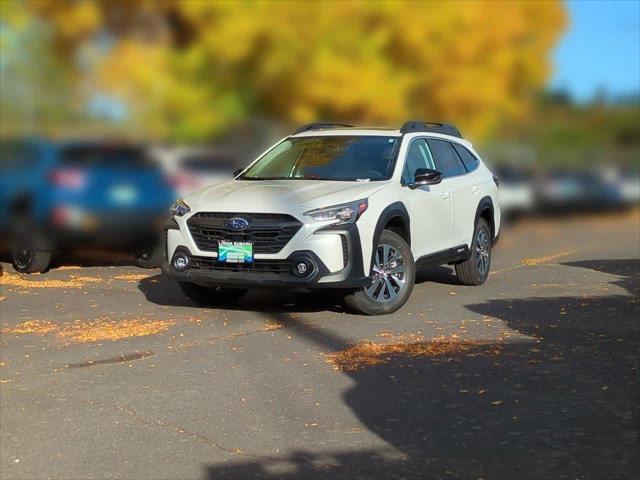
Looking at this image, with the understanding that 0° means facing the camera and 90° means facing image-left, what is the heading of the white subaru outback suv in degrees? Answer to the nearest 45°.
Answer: approximately 45°

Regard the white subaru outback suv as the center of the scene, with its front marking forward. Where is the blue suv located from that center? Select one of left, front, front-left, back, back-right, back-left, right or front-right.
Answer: right

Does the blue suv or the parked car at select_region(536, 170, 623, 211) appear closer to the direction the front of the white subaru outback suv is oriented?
the blue suv

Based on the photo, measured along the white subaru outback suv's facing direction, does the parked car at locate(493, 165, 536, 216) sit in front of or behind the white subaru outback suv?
behind

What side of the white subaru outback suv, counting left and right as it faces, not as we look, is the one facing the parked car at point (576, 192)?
back

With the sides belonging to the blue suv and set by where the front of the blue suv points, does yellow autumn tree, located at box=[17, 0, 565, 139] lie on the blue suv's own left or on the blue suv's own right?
on the blue suv's own right

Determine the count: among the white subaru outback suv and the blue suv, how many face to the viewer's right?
0

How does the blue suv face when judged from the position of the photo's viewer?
facing away from the viewer and to the left of the viewer
